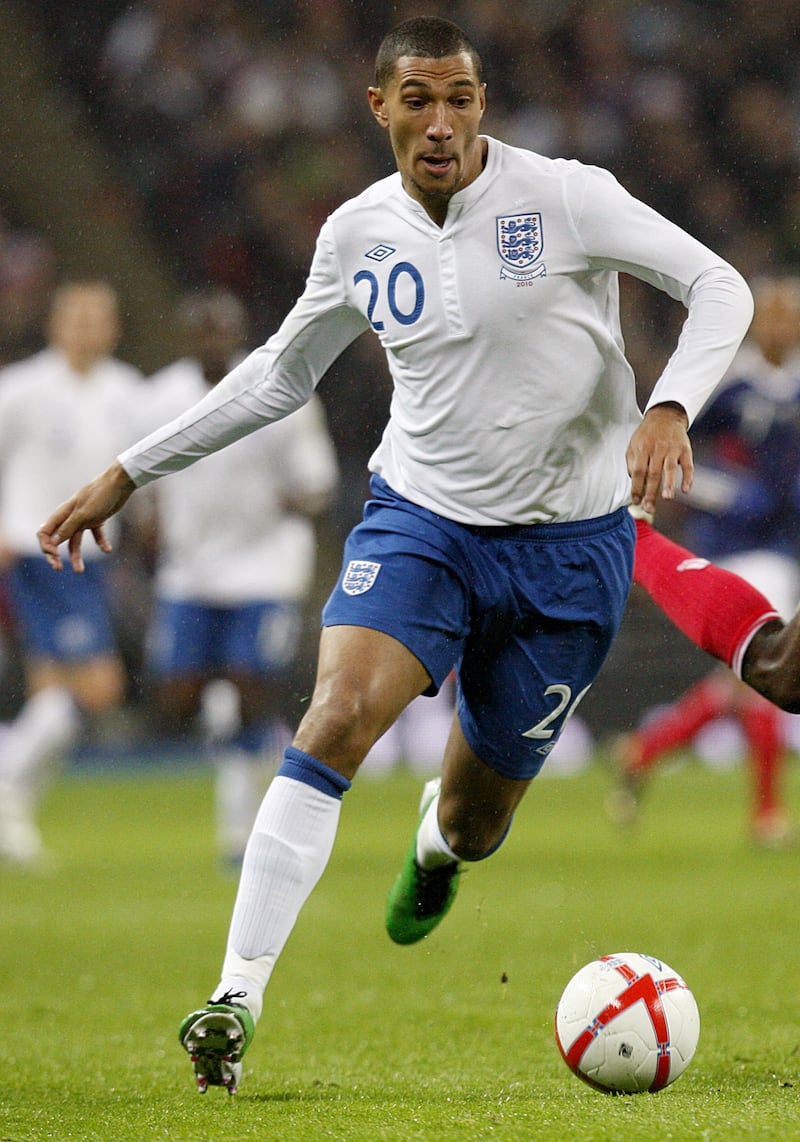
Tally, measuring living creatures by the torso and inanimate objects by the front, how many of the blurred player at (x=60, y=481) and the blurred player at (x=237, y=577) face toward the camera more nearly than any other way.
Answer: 2

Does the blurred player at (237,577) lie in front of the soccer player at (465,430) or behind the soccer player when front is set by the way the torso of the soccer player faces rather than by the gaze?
behind

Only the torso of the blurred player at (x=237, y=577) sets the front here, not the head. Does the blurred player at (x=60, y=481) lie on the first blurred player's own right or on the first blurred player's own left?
on the first blurred player's own right

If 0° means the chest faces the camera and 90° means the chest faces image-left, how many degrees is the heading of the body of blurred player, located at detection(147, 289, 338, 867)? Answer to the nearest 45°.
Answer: approximately 0°

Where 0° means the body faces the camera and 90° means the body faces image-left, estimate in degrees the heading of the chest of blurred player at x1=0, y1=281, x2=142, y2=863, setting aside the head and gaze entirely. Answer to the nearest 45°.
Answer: approximately 0°

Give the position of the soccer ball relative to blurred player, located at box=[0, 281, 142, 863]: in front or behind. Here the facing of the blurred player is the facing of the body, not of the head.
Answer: in front

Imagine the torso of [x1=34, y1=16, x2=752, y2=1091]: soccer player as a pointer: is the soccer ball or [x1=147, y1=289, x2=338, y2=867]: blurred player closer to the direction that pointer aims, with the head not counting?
the soccer ball

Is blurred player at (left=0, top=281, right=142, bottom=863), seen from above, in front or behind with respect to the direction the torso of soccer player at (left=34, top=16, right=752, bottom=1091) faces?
behind

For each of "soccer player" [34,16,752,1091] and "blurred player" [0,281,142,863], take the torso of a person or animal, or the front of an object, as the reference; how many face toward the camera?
2

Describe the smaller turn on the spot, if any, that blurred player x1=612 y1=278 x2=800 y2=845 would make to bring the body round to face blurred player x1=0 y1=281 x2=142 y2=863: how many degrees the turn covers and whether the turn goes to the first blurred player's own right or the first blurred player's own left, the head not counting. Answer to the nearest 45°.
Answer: approximately 135° to the first blurred player's own right
